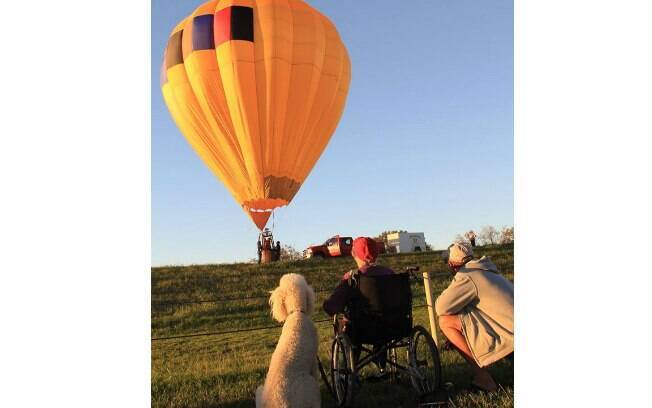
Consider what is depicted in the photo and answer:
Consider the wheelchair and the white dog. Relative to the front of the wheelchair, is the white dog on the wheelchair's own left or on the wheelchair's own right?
on the wheelchair's own left

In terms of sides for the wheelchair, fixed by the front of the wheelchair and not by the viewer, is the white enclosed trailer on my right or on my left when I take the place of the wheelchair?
on my right

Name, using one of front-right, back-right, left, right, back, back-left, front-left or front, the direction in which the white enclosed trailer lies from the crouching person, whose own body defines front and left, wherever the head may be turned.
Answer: front-right

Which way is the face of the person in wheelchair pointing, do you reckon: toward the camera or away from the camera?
away from the camera

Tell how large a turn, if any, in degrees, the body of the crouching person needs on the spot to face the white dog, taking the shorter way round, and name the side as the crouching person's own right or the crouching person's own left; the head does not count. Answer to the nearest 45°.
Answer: approximately 90° to the crouching person's own left

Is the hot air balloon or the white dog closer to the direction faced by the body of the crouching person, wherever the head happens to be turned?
the hot air balloon

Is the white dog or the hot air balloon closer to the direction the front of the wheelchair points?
the hot air balloon

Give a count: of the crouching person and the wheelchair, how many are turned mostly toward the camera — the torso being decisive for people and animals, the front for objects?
0

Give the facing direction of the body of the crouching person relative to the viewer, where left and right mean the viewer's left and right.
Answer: facing away from the viewer and to the left of the viewer

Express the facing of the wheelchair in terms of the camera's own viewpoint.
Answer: facing away from the viewer and to the left of the viewer
